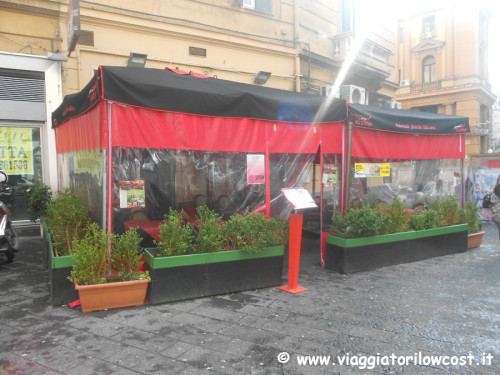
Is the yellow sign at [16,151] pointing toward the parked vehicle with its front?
yes

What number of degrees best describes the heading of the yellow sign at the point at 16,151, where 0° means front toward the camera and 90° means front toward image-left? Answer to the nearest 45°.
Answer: approximately 0°

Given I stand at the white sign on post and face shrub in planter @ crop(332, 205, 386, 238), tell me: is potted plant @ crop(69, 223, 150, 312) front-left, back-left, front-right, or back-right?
back-left

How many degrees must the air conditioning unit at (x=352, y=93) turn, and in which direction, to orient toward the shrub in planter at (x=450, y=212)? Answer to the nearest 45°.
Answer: approximately 45° to its right

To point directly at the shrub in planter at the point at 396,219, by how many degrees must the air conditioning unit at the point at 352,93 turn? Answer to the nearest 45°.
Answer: approximately 45° to its right

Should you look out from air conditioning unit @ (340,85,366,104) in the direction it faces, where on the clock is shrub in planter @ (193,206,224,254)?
The shrub in planter is roughly at 2 o'clock from the air conditioning unit.

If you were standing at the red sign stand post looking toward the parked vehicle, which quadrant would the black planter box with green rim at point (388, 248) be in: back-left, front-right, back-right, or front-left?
back-right
